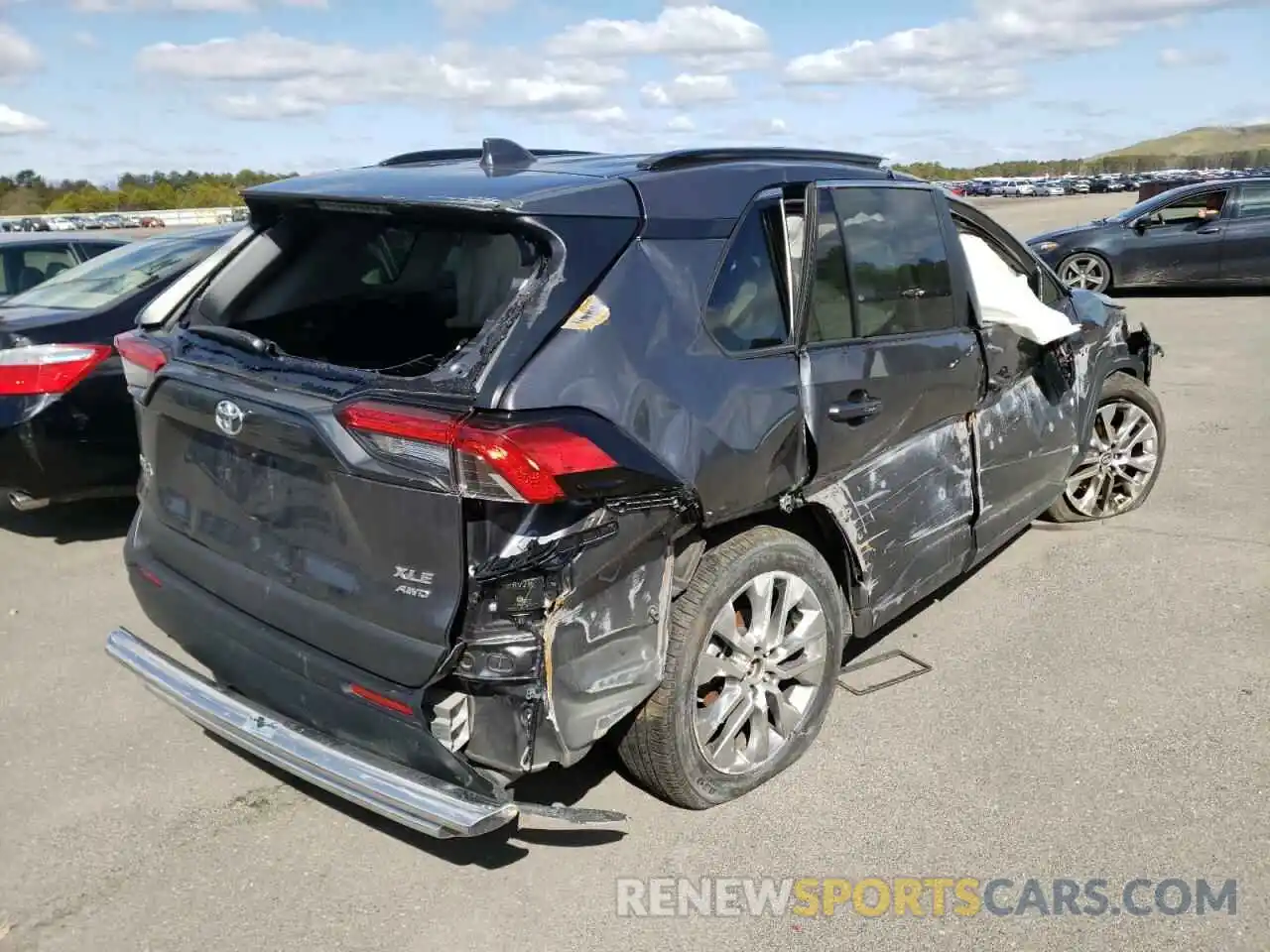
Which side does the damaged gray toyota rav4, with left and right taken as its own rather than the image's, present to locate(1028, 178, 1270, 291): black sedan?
front

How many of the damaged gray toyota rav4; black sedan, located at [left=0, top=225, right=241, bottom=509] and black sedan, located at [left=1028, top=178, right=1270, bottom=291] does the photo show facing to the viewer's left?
1

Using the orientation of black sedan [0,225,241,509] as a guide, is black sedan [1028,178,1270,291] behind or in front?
in front

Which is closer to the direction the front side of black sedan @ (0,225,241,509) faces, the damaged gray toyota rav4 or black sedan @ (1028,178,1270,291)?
the black sedan

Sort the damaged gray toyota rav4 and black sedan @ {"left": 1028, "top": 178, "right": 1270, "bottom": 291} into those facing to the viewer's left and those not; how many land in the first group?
1

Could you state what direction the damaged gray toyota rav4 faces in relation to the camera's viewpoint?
facing away from the viewer and to the right of the viewer

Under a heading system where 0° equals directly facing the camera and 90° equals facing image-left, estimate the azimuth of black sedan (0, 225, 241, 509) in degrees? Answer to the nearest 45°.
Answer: approximately 225°

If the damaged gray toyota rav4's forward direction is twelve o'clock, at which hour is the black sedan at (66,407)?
The black sedan is roughly at 9 o'clock from the damaged gray toyota rav4.

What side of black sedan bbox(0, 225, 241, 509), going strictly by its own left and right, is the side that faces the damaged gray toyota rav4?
right

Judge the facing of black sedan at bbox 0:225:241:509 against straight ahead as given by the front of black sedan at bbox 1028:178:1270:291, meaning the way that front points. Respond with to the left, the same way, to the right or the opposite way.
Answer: to the right

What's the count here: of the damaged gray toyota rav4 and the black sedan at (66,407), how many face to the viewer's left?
0

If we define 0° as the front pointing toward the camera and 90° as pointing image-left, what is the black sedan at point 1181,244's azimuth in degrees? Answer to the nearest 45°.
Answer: approximately 90°
